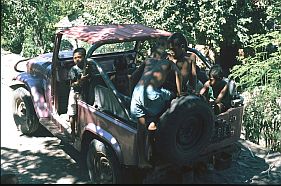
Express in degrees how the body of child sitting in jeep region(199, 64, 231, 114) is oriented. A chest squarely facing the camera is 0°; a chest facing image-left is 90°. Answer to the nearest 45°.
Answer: approximately 45°

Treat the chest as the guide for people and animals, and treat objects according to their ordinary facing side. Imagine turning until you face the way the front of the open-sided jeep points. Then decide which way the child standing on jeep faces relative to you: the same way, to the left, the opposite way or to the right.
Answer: the opposite way

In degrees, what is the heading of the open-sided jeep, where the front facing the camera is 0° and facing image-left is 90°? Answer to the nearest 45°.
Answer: approximately 135°

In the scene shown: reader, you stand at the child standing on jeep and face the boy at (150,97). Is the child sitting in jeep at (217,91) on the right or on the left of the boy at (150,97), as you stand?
left
